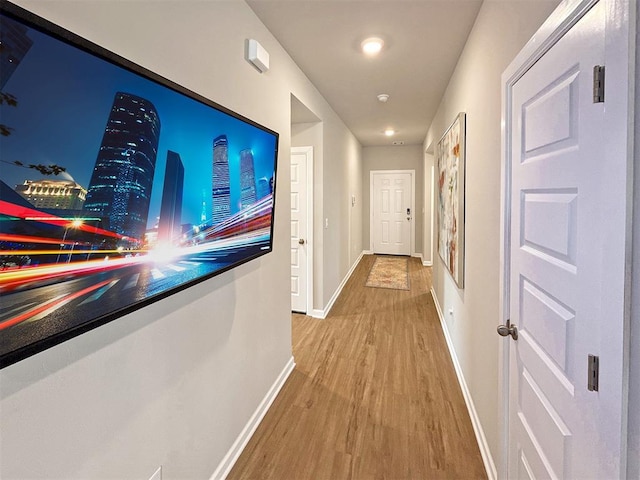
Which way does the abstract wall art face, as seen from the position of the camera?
facing to the left of the viewer

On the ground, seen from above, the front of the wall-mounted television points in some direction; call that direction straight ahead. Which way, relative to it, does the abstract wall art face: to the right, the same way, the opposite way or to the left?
the opposite way

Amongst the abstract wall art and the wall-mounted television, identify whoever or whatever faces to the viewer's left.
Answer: the abstract wall art

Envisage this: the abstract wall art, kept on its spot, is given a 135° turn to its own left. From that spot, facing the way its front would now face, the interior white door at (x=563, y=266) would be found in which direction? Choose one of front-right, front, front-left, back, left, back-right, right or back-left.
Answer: front-right

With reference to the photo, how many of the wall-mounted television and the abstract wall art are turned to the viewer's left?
1

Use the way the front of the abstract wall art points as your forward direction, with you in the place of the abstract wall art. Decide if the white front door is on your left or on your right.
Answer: on your right

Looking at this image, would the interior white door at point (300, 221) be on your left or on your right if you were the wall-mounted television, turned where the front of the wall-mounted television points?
on your left
